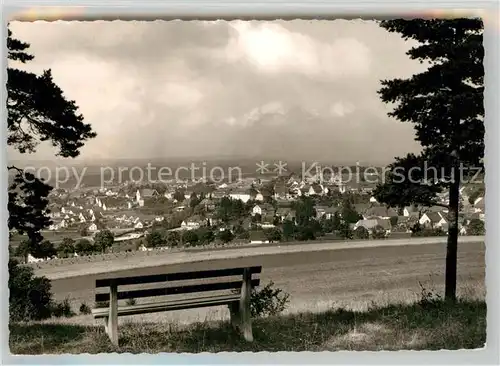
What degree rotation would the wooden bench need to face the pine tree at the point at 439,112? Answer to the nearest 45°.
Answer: approximately 135° to its right

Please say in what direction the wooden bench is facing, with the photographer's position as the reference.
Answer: facing away from the viewer and to the left of the viewer

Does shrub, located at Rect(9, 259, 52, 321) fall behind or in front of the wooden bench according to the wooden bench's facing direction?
in front
